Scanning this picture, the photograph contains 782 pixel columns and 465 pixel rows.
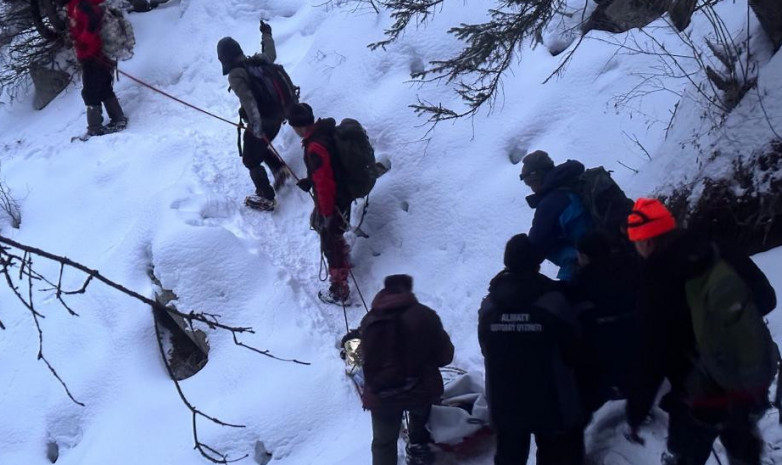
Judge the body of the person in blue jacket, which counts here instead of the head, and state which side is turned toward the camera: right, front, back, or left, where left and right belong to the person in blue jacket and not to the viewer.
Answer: left

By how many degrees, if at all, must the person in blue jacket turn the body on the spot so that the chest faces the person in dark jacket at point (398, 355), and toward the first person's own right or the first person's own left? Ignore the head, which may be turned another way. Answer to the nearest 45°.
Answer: approximately 45° to the first person's own left

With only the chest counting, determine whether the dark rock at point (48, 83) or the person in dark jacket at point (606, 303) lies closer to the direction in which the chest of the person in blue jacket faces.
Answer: the dark rock

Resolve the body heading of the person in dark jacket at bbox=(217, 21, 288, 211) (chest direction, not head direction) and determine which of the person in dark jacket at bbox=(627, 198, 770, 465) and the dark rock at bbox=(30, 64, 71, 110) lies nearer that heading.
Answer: the dark rock

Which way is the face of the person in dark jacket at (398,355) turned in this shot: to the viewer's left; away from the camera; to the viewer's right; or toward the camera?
away from the camera

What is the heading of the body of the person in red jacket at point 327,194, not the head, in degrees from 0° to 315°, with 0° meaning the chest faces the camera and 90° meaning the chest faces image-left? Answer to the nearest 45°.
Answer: approximately 90°

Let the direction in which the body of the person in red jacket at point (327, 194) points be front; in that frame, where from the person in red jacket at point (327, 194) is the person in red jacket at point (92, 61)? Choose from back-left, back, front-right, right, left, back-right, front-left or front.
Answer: front-right

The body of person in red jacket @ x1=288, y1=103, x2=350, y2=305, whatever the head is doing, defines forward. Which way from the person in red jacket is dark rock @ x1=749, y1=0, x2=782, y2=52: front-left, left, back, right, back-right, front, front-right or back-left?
back
